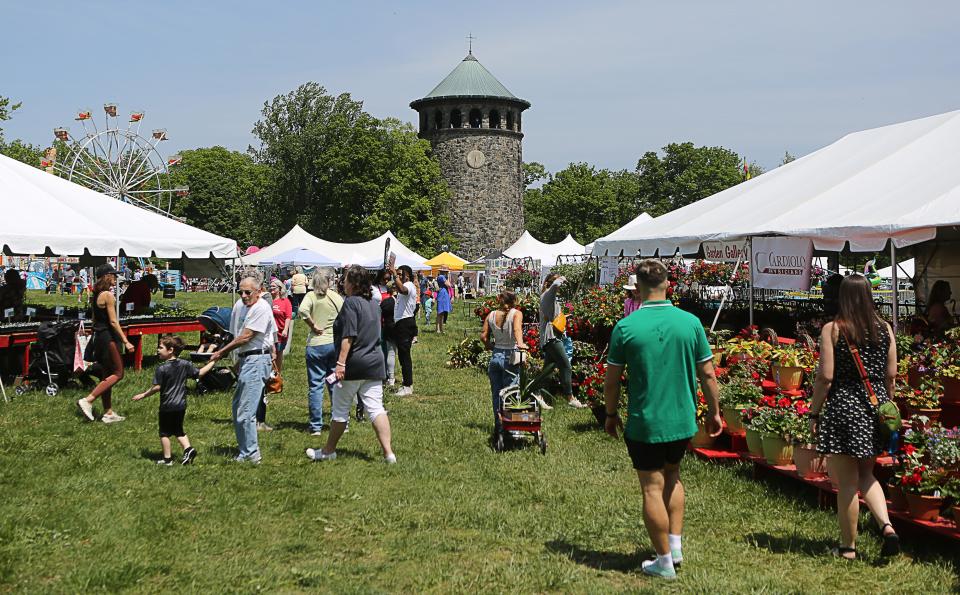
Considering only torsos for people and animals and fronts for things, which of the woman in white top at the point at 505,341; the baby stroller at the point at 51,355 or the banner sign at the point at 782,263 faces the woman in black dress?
the banner sign

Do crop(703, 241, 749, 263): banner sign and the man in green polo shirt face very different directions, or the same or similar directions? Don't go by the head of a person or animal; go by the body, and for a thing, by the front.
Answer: very different directions

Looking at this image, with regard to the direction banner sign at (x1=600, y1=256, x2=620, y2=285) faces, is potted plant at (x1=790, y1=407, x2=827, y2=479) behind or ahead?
ahead

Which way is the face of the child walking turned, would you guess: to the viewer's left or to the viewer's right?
to the viewer's left

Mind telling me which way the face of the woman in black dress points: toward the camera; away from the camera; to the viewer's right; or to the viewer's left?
away from the camera

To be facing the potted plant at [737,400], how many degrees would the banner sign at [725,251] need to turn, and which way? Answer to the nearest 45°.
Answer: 0° — it already faces it

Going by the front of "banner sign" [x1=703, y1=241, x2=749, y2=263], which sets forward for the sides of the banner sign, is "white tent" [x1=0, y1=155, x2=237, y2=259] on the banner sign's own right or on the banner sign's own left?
on the banner sign's own right

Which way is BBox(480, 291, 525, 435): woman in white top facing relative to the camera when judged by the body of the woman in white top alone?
away from the camera

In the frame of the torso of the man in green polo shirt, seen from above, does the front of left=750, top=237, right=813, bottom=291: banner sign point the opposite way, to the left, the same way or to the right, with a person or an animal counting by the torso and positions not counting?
the opposite way

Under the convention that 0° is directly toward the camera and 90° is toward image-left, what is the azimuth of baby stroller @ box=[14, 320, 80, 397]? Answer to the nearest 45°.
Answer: approximately 90°

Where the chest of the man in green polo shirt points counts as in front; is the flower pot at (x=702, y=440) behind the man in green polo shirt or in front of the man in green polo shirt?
in front

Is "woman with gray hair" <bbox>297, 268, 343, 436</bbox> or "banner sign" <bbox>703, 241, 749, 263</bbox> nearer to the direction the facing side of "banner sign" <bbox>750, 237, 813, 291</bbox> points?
the woman with gray hair

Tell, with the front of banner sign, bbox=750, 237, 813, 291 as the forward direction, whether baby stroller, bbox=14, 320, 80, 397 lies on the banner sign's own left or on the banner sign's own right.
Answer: on the banner sign's own right

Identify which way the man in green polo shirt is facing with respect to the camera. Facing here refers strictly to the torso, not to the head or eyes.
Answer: away from the camera

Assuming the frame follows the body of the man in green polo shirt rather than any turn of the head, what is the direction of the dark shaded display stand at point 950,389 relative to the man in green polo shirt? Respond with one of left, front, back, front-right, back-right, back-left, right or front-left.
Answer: front-right

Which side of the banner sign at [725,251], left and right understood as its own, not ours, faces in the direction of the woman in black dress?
front

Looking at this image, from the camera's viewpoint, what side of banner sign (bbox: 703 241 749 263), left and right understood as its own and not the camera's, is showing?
front

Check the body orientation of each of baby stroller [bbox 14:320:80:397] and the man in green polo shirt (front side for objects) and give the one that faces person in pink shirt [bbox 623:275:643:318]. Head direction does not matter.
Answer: the man in green polo shirt

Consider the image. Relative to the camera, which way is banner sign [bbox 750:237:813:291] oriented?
toward the camera

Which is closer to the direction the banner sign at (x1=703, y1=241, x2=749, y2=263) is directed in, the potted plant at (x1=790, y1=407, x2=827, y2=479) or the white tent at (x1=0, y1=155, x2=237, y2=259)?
the potted plant
